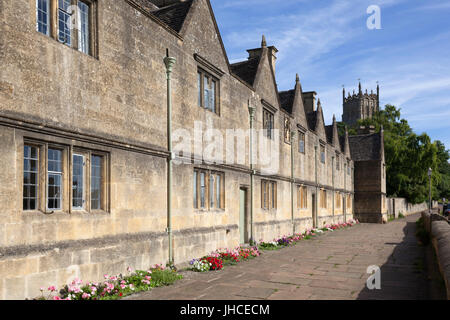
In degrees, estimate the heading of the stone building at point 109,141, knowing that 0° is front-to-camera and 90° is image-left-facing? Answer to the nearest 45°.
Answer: approximately 315°

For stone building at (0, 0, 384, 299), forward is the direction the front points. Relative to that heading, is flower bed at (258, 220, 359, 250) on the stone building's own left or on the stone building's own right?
on the stone building's own left

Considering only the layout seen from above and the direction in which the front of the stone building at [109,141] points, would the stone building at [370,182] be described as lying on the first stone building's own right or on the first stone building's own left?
on the first stone building's own left
